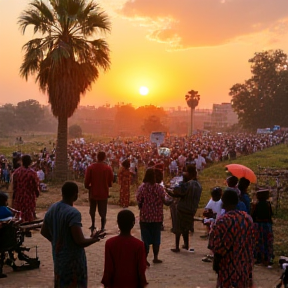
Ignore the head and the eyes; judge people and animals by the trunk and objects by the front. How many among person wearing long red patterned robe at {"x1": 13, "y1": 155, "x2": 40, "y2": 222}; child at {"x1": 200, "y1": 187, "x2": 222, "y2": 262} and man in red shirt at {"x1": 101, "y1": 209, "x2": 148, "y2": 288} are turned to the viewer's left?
1

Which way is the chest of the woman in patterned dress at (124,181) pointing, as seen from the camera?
away from the camera

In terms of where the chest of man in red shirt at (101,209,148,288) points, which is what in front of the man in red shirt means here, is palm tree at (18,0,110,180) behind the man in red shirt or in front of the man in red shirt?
in front

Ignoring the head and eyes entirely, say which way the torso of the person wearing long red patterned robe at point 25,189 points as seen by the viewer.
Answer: away from the camera

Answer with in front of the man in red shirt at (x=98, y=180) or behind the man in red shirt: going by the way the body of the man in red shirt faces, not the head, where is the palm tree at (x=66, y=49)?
in front

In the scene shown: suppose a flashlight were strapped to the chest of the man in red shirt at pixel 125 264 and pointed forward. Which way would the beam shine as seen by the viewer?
away from the camera

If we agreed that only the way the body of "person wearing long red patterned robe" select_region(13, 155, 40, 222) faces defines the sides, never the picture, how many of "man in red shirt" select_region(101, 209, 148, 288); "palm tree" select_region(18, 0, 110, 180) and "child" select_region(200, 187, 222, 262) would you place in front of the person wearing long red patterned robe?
1

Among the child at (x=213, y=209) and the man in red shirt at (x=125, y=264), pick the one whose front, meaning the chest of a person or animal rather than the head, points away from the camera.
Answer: the man in red shirt

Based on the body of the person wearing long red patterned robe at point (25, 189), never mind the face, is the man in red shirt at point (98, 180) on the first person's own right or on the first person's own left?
on the first person's own right

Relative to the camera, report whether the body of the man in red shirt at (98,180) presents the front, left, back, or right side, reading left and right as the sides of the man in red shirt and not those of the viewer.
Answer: back

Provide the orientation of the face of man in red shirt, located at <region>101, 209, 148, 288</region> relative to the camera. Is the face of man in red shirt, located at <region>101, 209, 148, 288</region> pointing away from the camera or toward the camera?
away from the camera
